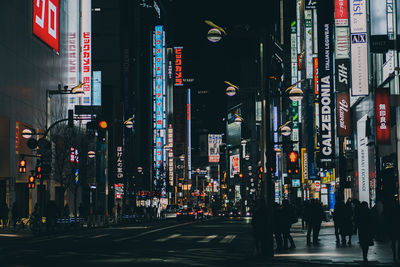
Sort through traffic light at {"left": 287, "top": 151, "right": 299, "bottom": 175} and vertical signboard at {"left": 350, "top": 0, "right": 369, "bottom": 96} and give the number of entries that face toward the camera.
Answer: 2

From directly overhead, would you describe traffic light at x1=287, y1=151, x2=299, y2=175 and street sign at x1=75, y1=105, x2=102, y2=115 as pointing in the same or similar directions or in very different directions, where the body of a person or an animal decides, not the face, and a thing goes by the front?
same or similar directions

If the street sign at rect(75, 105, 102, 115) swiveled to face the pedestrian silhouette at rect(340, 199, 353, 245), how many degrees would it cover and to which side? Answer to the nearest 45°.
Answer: approximately 45° to its left

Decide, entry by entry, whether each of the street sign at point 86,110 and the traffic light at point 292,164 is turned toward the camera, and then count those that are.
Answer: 2

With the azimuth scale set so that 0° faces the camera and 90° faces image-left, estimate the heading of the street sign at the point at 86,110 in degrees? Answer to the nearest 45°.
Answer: approximately 0°

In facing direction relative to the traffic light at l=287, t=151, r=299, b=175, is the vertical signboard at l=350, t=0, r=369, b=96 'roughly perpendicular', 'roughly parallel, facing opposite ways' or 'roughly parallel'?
roughly parallel

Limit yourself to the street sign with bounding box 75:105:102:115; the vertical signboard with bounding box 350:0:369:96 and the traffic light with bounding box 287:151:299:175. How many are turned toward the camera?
3

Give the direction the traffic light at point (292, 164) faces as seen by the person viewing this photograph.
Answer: facing the viewer

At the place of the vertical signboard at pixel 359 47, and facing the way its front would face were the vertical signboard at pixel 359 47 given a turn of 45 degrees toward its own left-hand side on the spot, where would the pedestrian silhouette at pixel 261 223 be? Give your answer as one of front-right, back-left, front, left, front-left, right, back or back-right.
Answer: front-right

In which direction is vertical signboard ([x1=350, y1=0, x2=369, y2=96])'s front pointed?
toward the camera
